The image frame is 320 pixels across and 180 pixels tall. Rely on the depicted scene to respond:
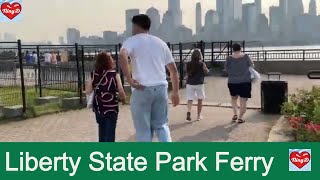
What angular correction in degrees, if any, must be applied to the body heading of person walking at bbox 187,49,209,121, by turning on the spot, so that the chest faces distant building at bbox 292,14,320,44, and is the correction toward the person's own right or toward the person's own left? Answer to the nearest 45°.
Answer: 0° — they already face it

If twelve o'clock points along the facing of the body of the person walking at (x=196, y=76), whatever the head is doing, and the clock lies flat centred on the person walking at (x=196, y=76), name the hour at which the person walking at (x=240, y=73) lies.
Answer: the person walking at (x=240, y=73) is roughly at 4 o'clock from the person walking at (x=196, y=76).

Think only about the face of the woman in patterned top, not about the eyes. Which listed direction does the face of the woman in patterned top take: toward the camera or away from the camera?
away from the camera

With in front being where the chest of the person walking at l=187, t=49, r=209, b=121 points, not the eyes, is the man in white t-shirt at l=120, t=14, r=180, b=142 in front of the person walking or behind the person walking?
behind

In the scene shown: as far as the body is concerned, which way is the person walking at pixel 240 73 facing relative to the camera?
away from the camera

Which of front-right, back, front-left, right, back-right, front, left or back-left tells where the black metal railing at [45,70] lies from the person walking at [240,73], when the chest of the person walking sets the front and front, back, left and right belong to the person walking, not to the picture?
front-left

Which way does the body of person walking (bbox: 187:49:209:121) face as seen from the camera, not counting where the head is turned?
away from the camera

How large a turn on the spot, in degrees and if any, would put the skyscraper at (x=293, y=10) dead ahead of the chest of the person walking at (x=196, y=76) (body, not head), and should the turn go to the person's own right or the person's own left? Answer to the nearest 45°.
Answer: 0° — they already face it

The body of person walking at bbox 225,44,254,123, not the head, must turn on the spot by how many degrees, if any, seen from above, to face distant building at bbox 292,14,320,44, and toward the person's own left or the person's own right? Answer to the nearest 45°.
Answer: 0° — they already face it

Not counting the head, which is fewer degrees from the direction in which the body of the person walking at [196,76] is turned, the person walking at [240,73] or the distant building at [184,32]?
the distant building

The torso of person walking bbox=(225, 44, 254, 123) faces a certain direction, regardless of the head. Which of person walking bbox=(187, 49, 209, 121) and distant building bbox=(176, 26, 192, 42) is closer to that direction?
the distant building

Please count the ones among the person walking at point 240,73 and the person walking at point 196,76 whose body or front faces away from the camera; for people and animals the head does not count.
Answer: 2
